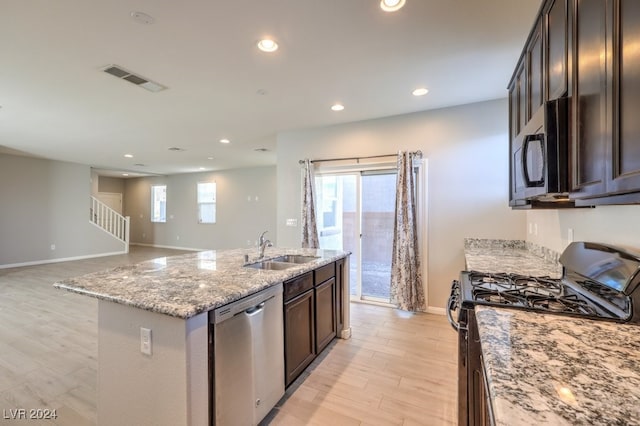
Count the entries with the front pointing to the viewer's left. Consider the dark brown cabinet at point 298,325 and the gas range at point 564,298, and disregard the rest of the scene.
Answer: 1

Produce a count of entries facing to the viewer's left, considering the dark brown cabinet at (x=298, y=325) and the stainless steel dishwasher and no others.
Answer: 0

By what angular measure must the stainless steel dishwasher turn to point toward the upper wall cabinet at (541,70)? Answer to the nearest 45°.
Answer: approximately 45° to its left

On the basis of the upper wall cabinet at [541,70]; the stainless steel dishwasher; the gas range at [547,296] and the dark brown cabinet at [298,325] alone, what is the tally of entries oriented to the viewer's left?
2

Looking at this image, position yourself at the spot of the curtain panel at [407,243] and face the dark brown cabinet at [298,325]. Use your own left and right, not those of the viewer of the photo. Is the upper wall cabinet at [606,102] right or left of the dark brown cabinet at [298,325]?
left

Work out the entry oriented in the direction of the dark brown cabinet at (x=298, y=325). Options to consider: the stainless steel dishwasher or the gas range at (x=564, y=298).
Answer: the gas range

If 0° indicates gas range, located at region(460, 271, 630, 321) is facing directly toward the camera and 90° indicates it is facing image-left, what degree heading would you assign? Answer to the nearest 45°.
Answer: approximately 90°

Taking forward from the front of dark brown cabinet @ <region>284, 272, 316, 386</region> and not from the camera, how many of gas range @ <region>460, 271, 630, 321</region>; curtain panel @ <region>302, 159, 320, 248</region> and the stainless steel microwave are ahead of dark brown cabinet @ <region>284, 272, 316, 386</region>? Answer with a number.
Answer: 2

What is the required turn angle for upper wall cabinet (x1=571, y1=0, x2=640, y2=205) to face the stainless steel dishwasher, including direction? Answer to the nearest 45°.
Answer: approximately 45° to its right

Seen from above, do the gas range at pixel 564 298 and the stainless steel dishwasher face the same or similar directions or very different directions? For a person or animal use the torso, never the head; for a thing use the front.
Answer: very different directions

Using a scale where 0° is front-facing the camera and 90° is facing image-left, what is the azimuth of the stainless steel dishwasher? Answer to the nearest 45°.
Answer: approximately 315°

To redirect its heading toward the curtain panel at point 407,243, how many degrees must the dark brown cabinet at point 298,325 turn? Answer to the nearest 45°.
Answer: approximately 90° to its left

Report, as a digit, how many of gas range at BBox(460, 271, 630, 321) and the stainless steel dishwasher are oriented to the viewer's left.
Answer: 1

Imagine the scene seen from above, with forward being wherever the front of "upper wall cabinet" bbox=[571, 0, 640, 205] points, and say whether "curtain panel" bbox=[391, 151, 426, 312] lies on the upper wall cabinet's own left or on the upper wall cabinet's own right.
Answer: on the upper wall cabinet's own right

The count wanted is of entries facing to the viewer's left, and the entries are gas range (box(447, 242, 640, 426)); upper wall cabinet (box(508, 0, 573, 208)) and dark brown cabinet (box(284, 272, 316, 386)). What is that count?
2

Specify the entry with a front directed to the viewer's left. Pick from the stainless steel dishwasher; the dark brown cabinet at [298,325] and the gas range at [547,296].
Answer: the gas range
